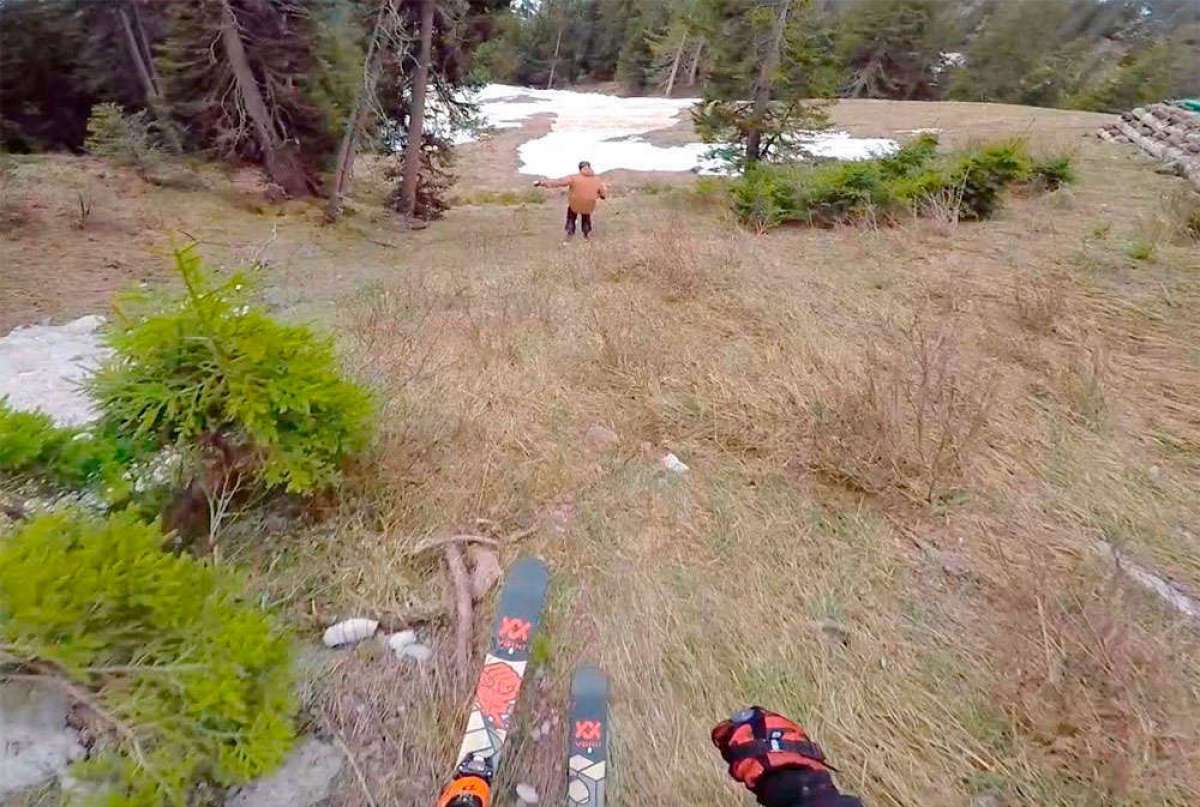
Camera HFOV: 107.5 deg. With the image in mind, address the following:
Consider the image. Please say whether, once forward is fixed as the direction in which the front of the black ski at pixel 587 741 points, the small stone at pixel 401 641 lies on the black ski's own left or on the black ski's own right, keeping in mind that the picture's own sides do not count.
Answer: on the black ski's own left

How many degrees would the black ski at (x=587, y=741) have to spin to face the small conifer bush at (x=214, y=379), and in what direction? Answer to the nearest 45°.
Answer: approximately 90° to its left

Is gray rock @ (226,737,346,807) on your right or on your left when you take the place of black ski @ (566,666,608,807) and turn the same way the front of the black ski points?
on your left

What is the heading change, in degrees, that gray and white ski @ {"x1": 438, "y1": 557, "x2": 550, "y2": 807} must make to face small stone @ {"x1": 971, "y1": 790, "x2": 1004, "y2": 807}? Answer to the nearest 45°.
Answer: approximately 135° to its right

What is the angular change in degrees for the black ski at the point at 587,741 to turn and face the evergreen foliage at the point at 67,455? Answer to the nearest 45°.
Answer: approximately 90° to its left

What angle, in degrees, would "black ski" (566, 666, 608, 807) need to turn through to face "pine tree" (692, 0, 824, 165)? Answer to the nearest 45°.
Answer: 0° — it already faces it

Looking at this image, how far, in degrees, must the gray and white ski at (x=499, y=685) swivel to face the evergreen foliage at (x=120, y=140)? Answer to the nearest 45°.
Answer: approximately 45° to its left

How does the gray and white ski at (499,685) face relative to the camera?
away from the camera

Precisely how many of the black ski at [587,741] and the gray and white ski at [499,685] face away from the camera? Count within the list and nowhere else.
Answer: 2

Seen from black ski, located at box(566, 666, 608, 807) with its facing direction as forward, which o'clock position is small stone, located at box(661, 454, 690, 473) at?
The small stone is roughly at 12 o'clock from the black ski.

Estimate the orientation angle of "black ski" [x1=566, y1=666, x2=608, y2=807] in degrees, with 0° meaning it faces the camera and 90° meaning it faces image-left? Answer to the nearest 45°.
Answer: approximately 180°
